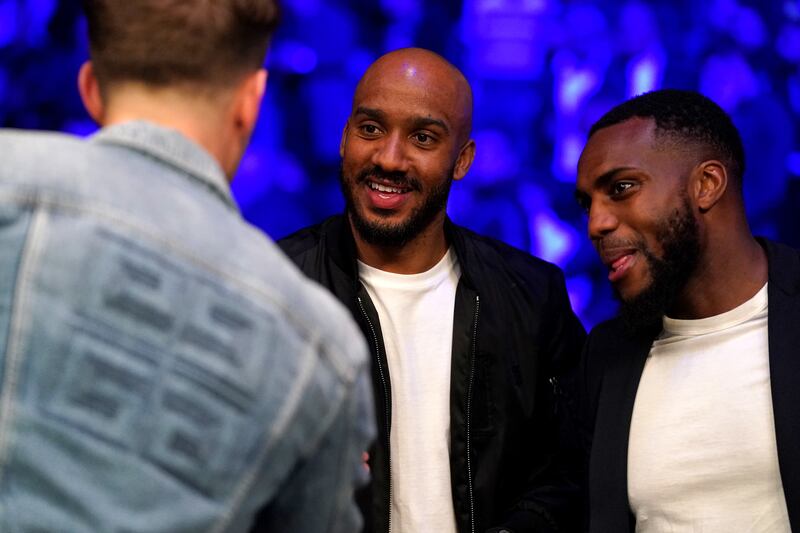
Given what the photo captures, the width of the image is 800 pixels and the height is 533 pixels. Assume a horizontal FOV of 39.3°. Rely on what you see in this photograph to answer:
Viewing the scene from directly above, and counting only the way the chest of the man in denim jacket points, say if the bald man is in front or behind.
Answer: in front

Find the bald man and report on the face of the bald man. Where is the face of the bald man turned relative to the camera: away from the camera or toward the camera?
toward the camera

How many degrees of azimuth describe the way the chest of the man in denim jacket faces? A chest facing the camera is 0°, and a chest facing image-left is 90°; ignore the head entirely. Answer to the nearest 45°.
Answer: approximately 180°

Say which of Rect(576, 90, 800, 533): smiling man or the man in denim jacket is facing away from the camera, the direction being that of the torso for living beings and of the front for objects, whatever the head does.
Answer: the man in denim jacket

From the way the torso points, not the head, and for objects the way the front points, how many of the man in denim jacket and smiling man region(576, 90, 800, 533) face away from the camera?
1

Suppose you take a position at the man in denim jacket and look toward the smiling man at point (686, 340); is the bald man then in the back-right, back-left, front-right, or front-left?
front-left

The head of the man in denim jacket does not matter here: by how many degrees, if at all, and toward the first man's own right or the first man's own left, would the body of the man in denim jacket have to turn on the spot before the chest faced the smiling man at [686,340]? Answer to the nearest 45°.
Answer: approximately 45° to the first man's own right

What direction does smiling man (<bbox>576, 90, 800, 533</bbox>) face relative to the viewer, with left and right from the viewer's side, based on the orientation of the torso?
facing the viewer and to the left of the viewer
